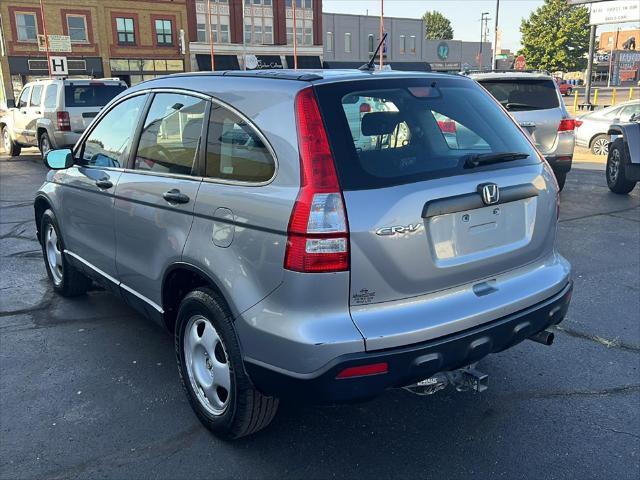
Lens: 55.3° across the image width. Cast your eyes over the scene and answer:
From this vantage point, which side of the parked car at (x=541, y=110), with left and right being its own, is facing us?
back

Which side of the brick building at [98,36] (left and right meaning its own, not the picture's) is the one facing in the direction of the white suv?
front

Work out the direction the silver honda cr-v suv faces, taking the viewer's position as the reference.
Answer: facing away from the viewer and to the left of the viewer

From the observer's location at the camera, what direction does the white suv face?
facing away from the viewer and to the left of the viewer

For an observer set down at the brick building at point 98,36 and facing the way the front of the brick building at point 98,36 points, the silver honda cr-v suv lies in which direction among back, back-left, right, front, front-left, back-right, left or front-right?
front

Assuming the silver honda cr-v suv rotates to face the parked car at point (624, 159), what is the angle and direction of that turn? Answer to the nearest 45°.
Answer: approximately 90° to its right

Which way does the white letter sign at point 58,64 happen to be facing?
toward the camera

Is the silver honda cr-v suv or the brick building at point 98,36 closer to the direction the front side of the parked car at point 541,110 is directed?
the brick building

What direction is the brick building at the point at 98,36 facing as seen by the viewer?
toward the camera

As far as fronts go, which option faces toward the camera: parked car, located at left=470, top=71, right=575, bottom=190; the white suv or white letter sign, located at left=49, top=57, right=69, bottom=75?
the white letter sign

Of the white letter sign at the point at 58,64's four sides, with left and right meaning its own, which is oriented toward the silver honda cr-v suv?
front

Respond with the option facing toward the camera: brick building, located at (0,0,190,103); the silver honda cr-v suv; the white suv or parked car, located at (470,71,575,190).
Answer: the brick building
